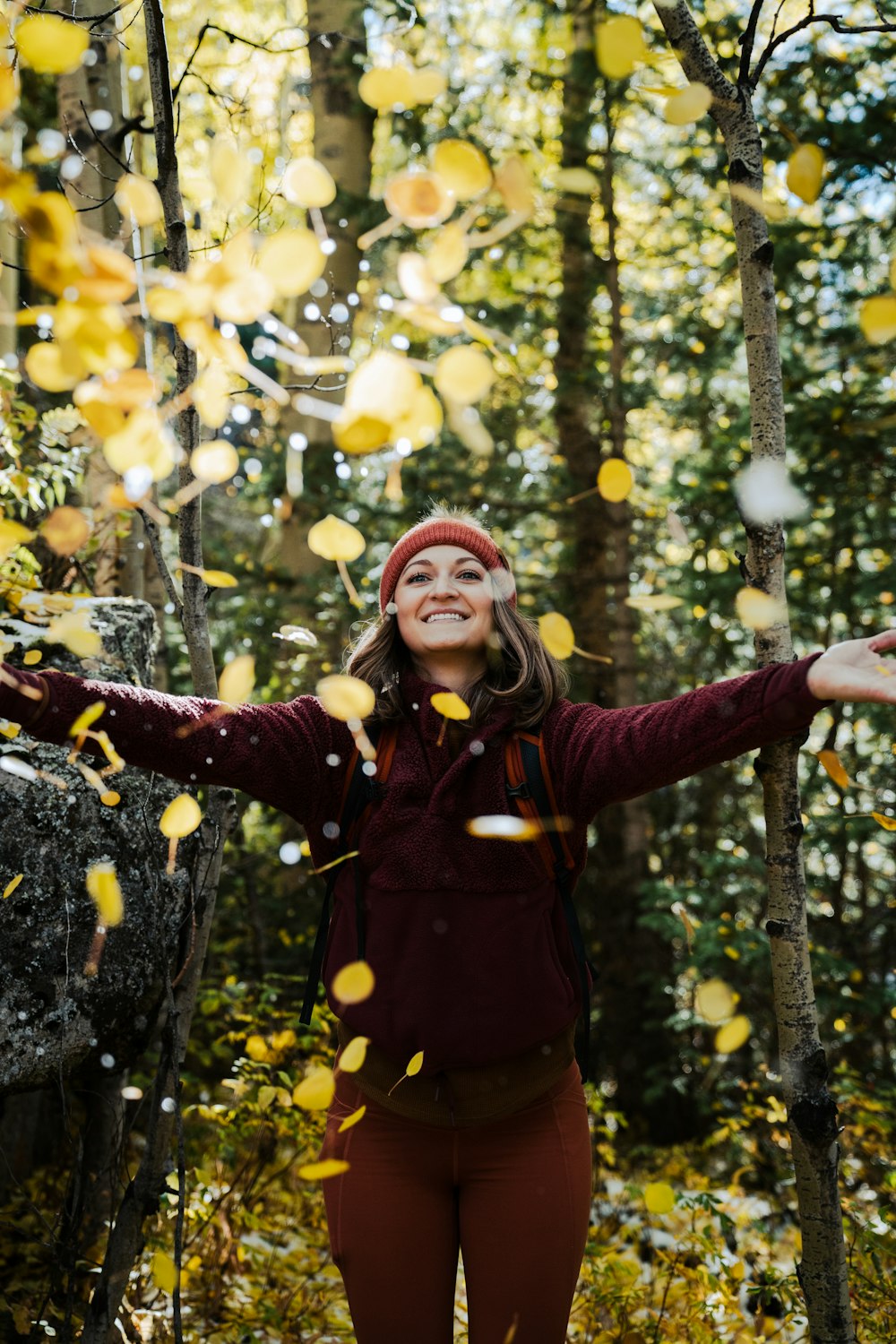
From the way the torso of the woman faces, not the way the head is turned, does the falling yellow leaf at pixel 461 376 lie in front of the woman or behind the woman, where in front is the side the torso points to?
in front

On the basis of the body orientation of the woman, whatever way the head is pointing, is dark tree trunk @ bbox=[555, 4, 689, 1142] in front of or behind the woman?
behind

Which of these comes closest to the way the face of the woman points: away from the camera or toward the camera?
toward the camera

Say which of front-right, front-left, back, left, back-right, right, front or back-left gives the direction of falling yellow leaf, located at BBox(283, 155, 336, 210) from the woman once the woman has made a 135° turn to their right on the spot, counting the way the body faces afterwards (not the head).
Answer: back-left

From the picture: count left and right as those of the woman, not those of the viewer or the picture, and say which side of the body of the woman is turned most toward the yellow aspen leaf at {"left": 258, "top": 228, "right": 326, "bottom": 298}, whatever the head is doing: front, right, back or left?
front

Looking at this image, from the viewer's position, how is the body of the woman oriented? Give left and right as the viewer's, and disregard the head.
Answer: facing the viewer
